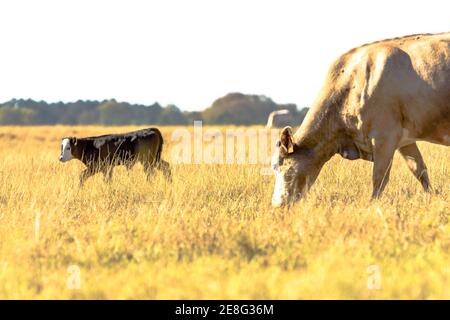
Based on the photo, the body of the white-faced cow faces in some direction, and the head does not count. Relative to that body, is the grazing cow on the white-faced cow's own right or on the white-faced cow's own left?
on the white-faced cow's own left

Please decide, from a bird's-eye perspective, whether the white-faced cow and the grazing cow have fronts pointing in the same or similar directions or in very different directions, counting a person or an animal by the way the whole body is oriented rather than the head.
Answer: same or similar directions

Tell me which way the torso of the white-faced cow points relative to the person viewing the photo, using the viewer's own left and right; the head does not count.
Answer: facing to the left of the viewer

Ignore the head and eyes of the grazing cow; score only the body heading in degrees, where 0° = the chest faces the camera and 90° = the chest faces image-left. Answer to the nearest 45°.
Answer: approximately 90°

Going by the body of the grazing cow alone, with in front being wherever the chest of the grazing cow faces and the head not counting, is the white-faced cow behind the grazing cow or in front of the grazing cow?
in front

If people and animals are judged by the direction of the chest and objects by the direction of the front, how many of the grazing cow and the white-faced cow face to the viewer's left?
2
